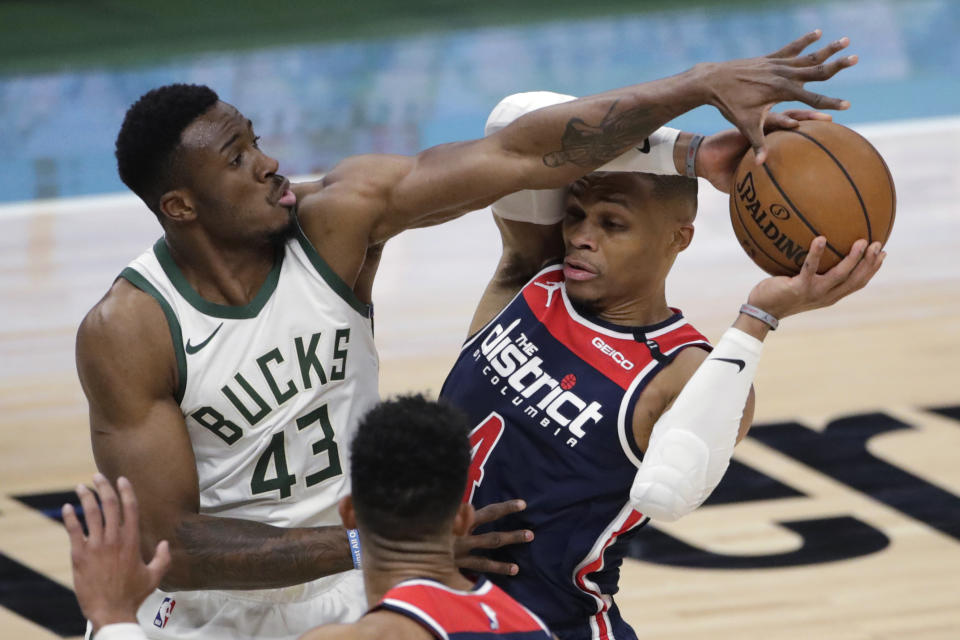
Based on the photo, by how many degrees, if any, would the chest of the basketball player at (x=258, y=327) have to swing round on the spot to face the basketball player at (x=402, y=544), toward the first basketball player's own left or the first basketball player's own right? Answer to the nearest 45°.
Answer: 0° — they already face them

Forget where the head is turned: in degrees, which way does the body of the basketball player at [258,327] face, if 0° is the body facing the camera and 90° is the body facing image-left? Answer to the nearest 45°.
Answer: approximately 315°

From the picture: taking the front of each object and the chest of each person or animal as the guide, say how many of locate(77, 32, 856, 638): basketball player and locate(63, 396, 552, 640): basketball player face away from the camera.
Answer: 1

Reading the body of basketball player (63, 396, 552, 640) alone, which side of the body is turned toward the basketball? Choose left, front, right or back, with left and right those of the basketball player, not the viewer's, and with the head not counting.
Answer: right

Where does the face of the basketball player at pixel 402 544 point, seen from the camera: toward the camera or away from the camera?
away from the camera

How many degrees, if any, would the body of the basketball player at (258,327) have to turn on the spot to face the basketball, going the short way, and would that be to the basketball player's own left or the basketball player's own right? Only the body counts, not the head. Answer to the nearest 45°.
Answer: approximately 45° to the basketball player's own left

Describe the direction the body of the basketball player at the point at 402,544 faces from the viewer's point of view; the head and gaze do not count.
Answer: away from the camera

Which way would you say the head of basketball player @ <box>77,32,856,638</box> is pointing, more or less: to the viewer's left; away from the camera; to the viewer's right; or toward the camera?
to the viewer's right

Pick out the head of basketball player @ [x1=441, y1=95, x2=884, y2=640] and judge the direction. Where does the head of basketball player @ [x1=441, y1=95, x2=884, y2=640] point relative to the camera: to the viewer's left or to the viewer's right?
to the viewer's left

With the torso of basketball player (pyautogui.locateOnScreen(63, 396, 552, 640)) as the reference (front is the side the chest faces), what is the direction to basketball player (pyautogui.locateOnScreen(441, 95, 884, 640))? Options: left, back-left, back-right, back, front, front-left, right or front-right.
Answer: front-right

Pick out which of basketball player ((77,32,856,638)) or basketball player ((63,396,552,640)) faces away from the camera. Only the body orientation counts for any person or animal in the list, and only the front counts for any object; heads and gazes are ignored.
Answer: basketball player ((63,396,552,640))
